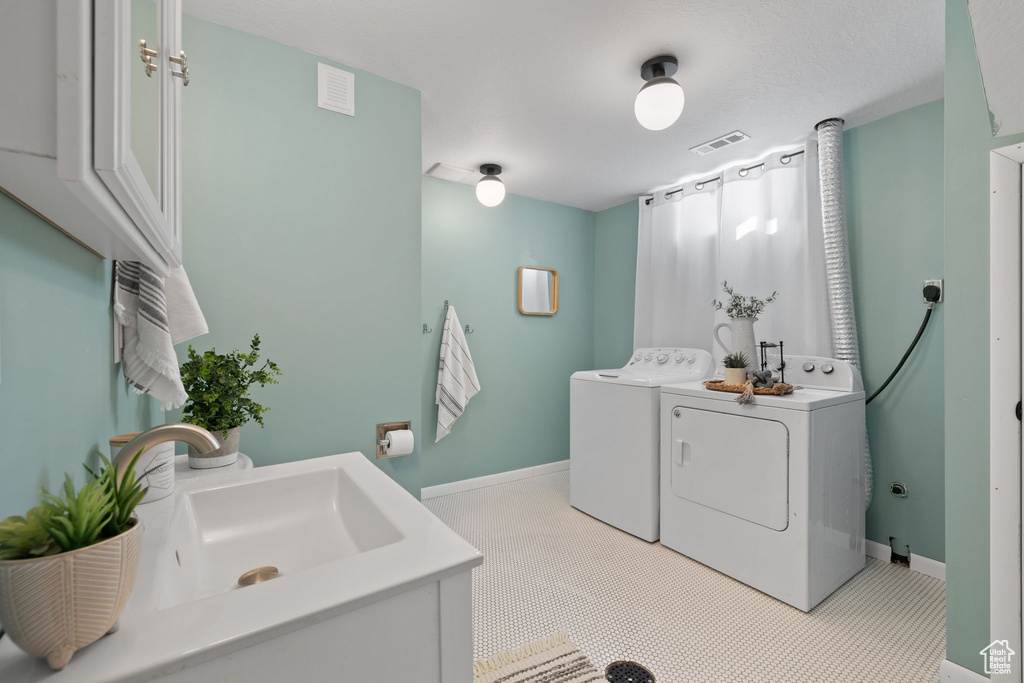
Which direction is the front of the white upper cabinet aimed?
to the viewer's right

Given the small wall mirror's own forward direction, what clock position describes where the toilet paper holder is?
The toilet paper holder is roughly at 2 o'clock from the small wall mirror.

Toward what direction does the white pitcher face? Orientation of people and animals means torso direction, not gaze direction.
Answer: to the viewer's right

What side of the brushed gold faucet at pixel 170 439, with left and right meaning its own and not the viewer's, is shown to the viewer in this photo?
right

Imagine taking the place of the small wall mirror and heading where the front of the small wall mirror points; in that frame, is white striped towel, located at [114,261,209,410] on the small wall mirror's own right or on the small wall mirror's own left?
on the small wall mirror's own right

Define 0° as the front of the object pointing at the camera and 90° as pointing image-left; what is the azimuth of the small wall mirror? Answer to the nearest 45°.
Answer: approximately 315°

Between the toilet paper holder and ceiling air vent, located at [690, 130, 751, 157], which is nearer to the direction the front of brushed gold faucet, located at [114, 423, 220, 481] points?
the ceiling air vent
